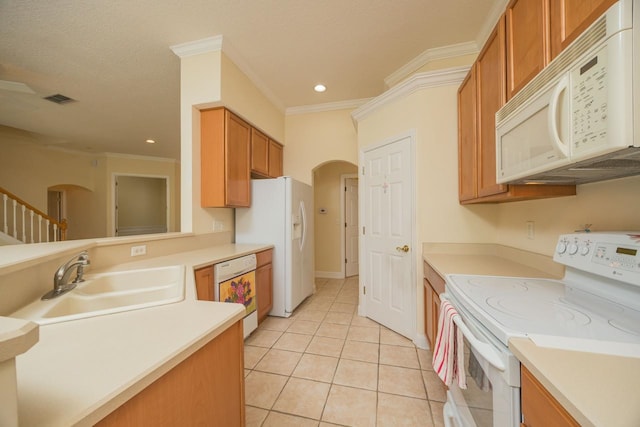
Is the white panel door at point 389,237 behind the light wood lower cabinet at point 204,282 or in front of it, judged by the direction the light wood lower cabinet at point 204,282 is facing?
in front

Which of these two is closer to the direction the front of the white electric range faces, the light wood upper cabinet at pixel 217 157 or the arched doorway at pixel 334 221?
the light wood upper cabinet

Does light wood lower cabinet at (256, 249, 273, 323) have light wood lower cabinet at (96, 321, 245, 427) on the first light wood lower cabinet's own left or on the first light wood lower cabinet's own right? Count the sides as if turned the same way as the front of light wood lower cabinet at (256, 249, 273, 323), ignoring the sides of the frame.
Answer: on the first light wood lower cabinet's own right

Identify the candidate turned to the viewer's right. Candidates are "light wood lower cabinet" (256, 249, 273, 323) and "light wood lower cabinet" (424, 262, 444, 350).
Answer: "light wood lower cabinet" (256, 249, 273, 323)

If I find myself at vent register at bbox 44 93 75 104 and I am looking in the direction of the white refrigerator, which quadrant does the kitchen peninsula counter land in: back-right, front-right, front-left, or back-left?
front-right

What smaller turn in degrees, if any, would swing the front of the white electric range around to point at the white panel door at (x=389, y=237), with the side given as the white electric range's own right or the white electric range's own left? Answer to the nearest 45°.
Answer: approximately 90° to the white electric range's own right

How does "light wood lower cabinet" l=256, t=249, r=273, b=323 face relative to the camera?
to the viewer's right

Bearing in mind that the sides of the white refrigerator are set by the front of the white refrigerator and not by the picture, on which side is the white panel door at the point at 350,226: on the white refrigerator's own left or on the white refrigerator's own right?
on the white refrigerator's own left

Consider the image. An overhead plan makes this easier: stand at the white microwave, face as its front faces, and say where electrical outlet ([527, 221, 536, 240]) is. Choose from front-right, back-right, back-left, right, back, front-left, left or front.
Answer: back-right

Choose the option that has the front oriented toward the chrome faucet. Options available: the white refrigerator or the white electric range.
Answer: the white electric range

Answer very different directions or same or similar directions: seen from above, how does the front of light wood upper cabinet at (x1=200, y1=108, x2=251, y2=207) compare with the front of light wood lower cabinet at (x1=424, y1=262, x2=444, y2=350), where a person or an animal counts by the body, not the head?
very different directions

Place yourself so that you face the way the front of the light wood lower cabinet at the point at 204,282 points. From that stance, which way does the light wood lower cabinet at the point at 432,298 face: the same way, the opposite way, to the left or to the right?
the opposite way

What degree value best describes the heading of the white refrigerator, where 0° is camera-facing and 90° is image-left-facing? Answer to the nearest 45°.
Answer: approximately 270°

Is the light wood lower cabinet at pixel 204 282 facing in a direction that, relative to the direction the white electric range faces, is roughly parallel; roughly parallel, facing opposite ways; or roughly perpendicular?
roughly parallel, facing opposite ways

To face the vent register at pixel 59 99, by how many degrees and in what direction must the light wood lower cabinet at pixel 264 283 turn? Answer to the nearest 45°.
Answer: approximately 135° to its left
